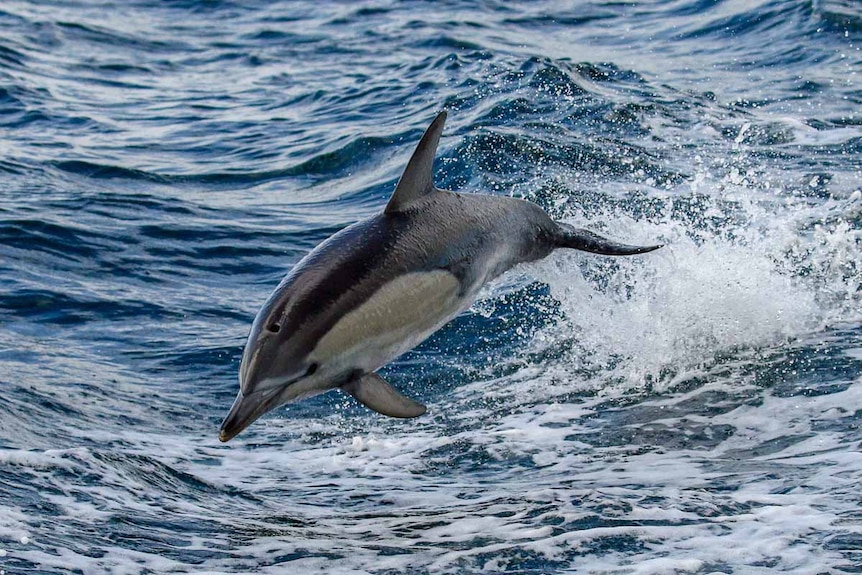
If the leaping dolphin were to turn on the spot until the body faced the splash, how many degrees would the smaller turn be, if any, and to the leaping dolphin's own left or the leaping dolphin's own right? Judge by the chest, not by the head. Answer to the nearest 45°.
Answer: approximately 180°

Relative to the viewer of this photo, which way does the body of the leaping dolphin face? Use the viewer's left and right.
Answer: facing the viewer and to the left of the viewer
